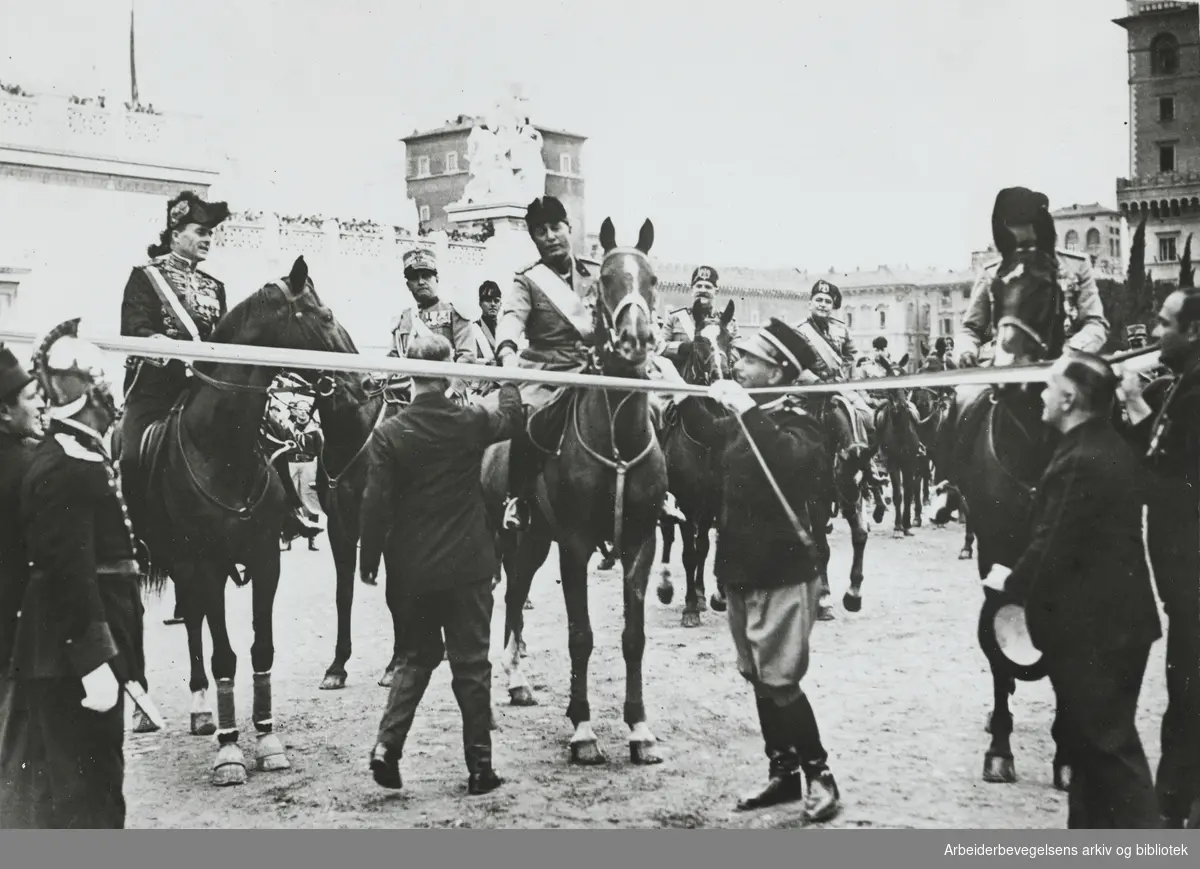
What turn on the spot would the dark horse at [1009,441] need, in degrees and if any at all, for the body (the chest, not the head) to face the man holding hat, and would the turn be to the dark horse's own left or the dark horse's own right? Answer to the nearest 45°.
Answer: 0° — it already faces them

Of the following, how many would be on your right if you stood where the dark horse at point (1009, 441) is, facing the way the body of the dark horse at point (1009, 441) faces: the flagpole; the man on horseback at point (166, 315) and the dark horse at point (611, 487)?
3

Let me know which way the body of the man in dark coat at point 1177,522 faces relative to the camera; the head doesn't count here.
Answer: to the viewer's left

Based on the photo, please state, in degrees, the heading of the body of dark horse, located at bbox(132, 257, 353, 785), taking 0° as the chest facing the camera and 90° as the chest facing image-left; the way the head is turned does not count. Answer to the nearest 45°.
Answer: approximately 315°

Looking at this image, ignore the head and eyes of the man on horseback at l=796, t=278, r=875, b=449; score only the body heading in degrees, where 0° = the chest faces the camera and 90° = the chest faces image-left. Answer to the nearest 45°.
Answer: approximately 45°

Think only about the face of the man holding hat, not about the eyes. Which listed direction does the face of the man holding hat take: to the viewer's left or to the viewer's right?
to the viewer's left

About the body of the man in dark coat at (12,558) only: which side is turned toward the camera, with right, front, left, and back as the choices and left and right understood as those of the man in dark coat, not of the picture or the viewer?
right

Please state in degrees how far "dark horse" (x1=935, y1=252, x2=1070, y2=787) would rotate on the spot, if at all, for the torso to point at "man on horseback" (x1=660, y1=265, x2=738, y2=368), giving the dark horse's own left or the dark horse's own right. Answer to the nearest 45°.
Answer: approximately 135° to the dark horse's own right
